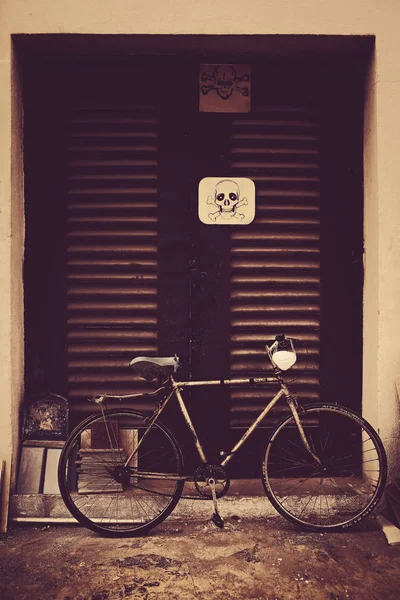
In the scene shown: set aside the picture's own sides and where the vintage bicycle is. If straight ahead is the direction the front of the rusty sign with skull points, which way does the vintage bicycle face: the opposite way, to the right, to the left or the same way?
to the left

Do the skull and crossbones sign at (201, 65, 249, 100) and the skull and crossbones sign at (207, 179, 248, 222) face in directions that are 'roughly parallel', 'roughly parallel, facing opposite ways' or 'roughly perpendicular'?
roughly parallel

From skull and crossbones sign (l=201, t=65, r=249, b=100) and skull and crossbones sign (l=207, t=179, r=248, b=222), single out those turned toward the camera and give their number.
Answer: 2

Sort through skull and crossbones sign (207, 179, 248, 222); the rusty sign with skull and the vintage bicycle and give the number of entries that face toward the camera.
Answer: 2

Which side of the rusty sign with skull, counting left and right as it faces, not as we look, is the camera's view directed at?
front

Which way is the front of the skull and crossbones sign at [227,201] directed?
toward the camera

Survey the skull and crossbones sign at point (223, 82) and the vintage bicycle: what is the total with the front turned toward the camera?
1

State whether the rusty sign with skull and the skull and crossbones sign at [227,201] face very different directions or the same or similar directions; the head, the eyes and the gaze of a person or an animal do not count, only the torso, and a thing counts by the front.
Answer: same or similar directions

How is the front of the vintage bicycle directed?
to the viewer's right
